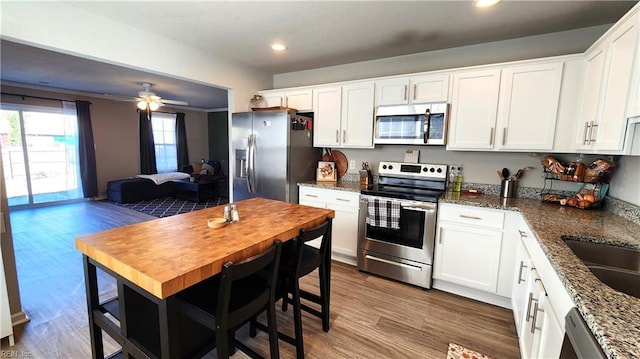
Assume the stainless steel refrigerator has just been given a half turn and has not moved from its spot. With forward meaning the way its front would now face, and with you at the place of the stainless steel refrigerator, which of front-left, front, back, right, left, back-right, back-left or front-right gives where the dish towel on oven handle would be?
right

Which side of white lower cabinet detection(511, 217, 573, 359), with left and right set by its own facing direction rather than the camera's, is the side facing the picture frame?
front

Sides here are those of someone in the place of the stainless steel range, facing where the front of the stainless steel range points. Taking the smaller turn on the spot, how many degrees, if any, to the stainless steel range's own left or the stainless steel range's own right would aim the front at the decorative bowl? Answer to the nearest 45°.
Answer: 0° — it already faces it

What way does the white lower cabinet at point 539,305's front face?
to the viewer's left

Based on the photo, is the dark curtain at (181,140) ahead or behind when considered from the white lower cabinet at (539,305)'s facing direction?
ahead

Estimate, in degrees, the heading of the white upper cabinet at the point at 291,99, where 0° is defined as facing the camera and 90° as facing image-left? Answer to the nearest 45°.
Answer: approximately 45°

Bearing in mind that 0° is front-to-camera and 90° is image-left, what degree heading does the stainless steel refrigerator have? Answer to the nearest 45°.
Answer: approximately 45°

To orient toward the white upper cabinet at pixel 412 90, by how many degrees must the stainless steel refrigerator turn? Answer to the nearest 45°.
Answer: approximately 90° to its left

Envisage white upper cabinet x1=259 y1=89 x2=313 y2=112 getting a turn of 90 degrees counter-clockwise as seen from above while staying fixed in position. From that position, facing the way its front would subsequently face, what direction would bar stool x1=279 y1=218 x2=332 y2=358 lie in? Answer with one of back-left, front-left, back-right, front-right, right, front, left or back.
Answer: front-right

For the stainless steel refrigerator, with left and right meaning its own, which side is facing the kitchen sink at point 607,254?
left

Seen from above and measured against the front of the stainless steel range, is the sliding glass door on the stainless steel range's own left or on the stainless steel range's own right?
on the stainless steel range's own right

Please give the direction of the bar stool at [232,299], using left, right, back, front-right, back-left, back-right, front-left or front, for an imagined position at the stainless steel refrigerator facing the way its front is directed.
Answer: front-left

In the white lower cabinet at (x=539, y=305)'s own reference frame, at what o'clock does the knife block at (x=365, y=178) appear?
The knife block is roughly at 1 o'clock from the white lower cabinet.
